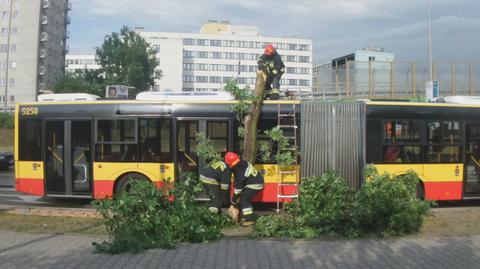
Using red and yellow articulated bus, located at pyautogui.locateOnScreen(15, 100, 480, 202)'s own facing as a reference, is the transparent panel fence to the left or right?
on its left

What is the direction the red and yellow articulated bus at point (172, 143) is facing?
to the viewer's right

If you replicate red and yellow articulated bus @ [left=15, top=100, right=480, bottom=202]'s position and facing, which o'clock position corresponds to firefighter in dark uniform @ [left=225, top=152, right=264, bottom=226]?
The firefighter in dark uniform is roughly at 2 o'clock from the red and yellow articulated bus.

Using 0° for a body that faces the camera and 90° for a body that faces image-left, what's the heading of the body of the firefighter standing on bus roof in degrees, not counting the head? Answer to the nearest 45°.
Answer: approximately 45°

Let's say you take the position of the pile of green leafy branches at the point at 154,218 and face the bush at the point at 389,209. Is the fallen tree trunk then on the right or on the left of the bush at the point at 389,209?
left

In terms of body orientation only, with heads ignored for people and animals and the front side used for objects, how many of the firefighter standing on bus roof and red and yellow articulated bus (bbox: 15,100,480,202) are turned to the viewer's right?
1

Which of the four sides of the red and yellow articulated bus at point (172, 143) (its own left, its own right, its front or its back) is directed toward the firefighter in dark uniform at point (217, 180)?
right
